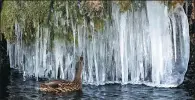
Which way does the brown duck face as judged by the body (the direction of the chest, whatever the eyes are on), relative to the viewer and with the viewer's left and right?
facing to the right of the viewer
